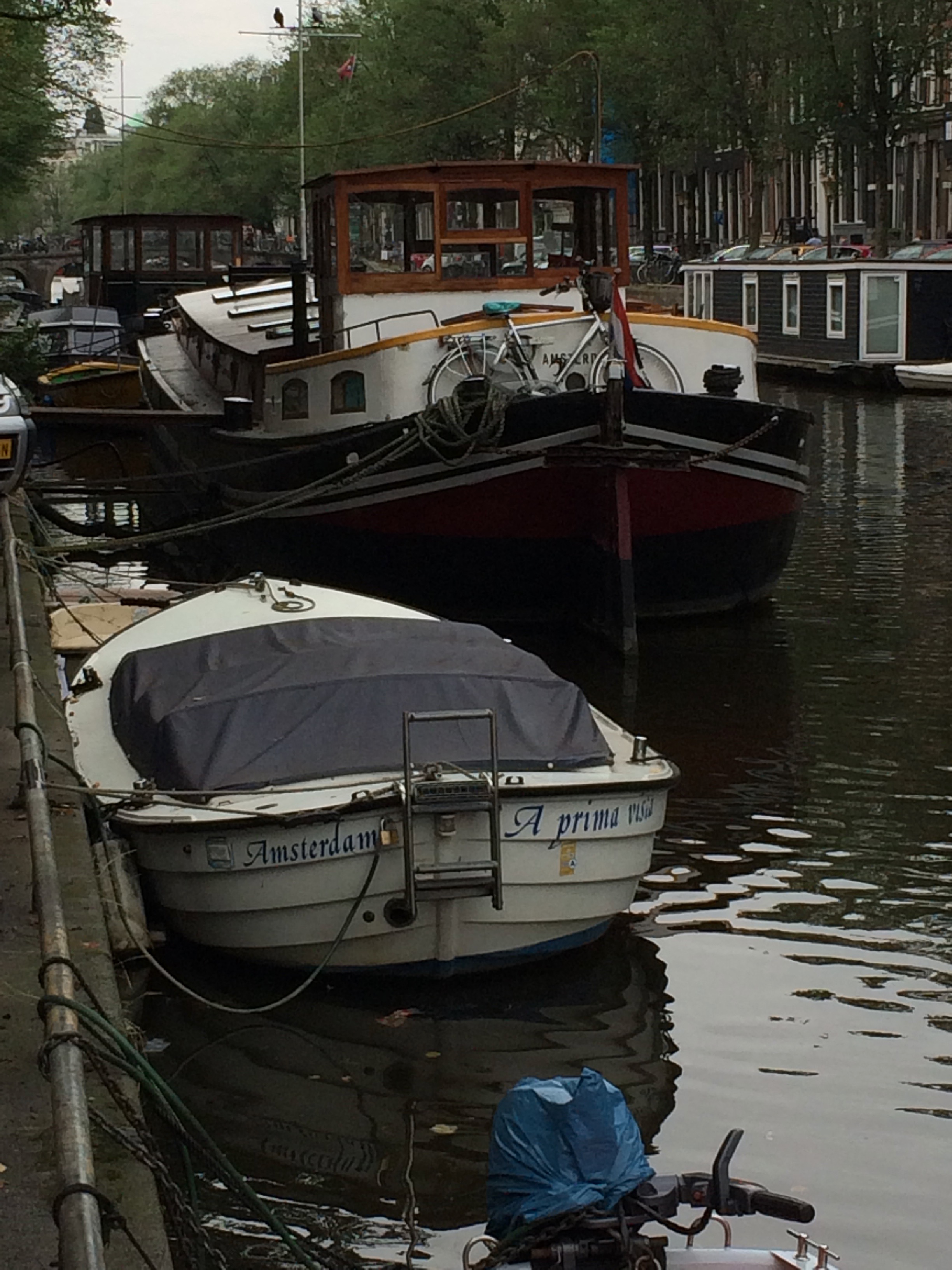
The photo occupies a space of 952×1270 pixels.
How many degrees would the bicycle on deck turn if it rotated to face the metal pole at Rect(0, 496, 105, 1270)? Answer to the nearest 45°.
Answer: approximately 90° to its right

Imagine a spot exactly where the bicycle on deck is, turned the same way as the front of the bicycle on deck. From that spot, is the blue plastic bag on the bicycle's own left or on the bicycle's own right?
on the bicycle's own right

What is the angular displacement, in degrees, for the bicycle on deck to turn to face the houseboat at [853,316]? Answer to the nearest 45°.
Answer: approximately 90° to its left

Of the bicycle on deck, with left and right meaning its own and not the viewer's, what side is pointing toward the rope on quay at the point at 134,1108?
right

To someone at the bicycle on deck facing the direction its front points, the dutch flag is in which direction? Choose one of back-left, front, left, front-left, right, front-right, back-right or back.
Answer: front-right

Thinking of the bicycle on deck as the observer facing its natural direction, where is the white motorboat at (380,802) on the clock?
The white motorboat is roughly at 3 o'clock from the bicycle on deck.

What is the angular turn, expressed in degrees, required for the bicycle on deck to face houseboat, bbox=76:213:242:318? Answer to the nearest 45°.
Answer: approximately 90° to its left

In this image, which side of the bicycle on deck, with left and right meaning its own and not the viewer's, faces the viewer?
right
